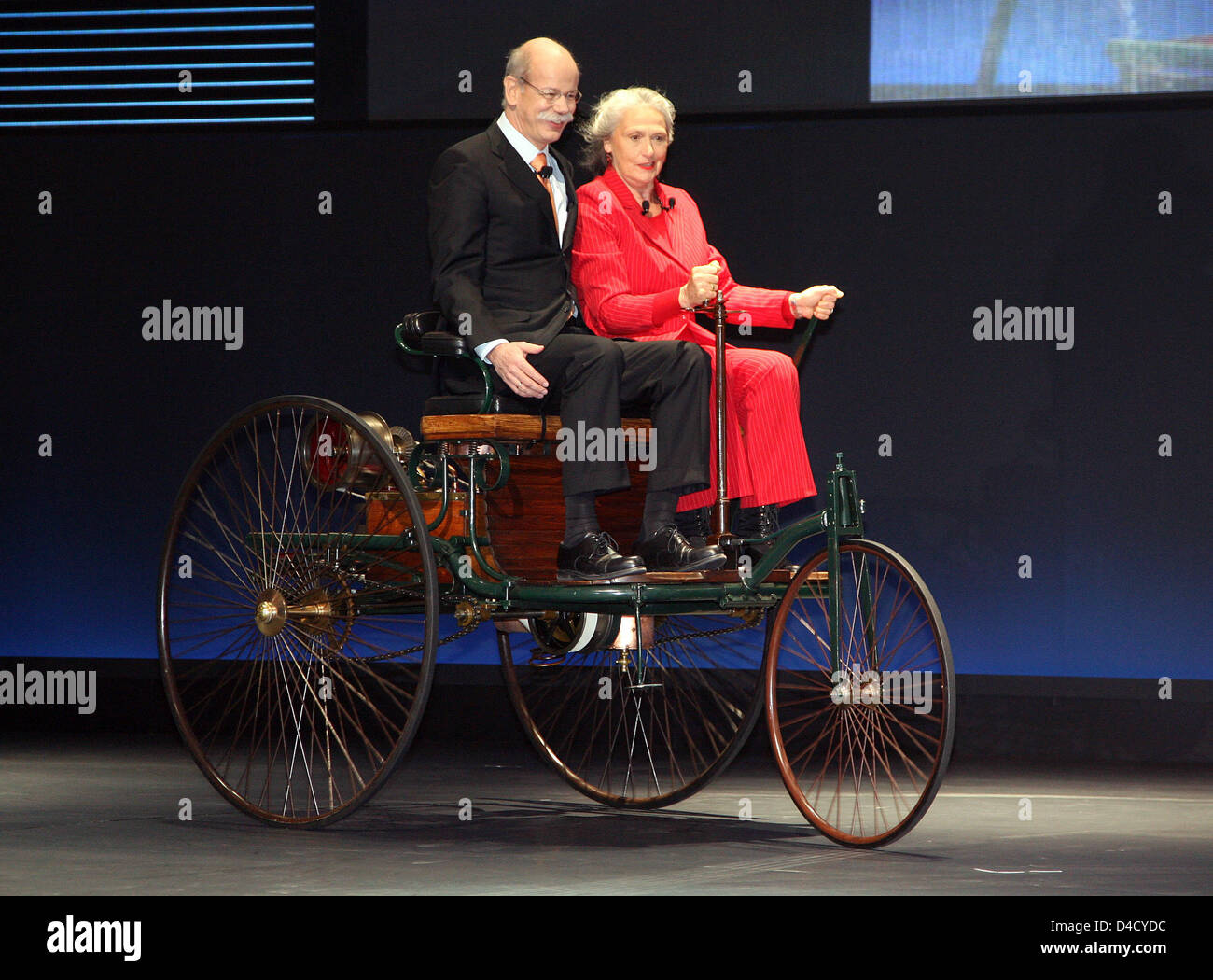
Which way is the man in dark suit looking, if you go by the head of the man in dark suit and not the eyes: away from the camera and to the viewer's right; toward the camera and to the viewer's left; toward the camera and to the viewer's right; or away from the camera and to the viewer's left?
toward the camera and to the viewer's right

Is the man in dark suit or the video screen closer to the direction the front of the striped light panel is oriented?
the man in dark suit

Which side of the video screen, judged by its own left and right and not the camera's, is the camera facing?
front

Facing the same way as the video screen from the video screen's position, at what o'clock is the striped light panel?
The striped light panel is roughly at 3 o'clock from the video screen.

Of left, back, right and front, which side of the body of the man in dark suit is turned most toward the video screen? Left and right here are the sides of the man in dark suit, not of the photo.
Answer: left

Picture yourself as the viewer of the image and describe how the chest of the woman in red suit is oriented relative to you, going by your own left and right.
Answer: facing the viewer and to the right of the viewer

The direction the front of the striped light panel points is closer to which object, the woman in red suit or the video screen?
the woman in red suit

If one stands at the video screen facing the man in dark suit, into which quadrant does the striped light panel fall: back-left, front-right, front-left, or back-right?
front-right

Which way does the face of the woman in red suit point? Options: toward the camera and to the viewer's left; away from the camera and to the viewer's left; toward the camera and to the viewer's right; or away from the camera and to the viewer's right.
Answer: toward the camera and to the viewer's right

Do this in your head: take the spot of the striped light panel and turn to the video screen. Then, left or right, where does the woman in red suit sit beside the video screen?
right

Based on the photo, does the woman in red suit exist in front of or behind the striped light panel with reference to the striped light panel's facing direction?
in front

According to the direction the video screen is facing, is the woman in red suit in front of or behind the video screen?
in front

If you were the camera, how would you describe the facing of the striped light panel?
facing the viewer

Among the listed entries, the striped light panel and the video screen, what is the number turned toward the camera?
2

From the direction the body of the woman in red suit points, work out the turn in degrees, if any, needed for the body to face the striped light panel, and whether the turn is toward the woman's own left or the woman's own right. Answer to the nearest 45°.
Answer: approximately 180°
